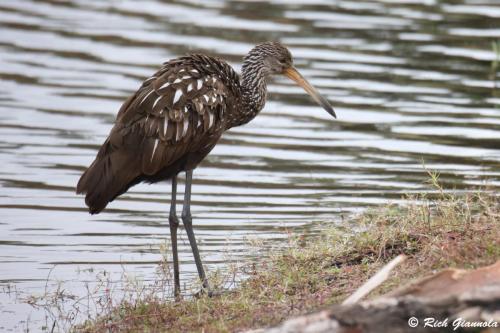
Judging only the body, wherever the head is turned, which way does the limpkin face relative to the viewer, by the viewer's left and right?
facing to the right of the viewer

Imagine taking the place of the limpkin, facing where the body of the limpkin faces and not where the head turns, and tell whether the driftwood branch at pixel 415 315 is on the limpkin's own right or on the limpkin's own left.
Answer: on the limpkin's own right
